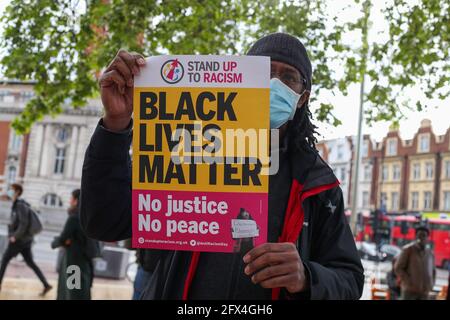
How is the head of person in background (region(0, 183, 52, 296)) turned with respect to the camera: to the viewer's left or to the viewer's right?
to the viewer's left

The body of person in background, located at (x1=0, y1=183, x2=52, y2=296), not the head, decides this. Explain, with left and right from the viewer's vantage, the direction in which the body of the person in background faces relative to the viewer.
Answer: facing to the left of the viewer

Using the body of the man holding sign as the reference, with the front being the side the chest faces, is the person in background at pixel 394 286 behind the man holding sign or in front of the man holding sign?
behind

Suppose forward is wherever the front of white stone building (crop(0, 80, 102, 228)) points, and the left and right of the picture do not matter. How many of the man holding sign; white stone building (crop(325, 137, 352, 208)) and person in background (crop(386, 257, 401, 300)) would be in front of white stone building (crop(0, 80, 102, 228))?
3

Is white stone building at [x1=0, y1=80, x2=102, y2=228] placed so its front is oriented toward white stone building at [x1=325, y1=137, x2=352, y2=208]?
no

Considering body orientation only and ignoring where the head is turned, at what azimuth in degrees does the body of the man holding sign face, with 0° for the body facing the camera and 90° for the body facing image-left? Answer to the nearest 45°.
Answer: approximately 45°

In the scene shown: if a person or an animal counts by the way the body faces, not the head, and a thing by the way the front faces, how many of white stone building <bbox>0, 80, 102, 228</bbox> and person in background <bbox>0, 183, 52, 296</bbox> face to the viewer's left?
1

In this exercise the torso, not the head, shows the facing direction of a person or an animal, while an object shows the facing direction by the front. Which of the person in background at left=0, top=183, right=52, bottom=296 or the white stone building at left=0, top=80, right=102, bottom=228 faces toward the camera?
the white stone building

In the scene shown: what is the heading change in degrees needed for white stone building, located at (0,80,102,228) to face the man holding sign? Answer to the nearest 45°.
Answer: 0° — it already faces them

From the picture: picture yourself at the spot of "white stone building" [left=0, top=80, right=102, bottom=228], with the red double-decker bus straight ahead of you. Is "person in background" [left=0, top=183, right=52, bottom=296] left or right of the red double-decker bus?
right

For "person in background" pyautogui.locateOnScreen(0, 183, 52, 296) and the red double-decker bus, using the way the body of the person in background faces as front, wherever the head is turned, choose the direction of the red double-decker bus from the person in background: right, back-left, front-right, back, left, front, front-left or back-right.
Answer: back-right

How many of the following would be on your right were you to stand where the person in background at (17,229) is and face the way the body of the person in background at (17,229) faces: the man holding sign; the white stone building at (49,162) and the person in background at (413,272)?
1
